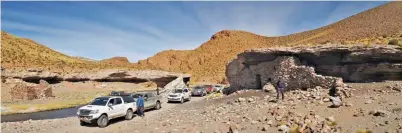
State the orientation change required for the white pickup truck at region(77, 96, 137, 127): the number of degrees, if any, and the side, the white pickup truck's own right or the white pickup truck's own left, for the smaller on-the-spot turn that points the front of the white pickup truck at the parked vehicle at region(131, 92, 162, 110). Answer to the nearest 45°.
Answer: approximately 180°

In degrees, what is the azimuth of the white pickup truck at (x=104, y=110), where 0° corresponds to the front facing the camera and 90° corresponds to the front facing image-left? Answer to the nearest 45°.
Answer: approximately 45°

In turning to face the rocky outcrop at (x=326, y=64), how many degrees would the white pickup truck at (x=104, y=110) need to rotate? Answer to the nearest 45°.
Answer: approximately 135° to its left

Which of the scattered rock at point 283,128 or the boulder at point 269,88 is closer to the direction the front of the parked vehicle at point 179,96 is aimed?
the scattered rock

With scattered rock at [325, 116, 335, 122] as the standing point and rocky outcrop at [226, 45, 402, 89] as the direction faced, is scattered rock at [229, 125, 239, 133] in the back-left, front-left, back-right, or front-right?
back-left

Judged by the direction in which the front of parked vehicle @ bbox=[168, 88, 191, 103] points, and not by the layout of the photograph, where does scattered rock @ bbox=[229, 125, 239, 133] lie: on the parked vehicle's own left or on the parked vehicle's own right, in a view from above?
on the parked vehicle's own left

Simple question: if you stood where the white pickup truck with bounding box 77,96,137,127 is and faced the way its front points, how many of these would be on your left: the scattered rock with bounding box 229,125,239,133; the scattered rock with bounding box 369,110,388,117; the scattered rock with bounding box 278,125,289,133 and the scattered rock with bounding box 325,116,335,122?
4

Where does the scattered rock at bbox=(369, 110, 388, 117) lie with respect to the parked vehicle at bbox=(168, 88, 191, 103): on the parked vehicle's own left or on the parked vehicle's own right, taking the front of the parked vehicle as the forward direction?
on the parked vehicle's own left

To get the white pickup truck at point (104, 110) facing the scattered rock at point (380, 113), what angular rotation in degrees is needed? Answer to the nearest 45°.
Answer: approximately 90° to its left

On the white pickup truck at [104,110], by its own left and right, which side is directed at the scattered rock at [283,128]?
left
